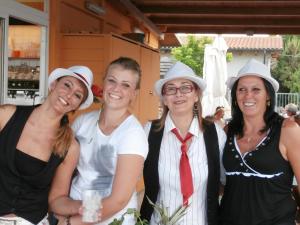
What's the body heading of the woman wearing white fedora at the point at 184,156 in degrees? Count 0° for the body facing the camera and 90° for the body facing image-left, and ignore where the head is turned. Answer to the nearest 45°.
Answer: approximately 0°

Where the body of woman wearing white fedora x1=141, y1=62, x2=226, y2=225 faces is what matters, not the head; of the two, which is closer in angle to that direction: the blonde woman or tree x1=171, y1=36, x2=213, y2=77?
the blonde woman

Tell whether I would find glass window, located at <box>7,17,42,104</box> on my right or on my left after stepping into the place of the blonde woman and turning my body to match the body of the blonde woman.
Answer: on my right

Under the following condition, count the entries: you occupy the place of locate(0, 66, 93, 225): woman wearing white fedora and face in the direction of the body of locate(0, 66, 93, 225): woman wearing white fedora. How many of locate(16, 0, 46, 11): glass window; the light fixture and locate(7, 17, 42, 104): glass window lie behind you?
3

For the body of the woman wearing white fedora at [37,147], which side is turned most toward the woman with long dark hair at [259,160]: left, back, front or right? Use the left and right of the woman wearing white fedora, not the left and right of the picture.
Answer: left

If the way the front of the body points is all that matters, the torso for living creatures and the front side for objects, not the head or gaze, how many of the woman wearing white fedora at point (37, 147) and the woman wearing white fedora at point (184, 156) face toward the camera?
2

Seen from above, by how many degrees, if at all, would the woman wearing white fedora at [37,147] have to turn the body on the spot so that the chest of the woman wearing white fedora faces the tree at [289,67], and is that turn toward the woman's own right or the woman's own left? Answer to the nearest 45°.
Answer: approximately 135° to the woman's own left

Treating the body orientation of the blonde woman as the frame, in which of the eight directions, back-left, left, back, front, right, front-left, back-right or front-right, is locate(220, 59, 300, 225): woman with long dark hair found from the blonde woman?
back-left

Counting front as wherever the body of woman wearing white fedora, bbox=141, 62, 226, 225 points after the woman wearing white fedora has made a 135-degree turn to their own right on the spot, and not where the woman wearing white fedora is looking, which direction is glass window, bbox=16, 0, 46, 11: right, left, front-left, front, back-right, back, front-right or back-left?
front

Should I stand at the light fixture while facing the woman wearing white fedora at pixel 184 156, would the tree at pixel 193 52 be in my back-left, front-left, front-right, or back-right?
back-left

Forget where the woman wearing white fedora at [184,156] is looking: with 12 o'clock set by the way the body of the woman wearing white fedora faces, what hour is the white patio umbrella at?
The white patio umbrella is roughly at 6 o'clock from the woman wearing white fedora.

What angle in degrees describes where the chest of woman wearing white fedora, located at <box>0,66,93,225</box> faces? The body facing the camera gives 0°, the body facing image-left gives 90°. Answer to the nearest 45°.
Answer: approximately 0°
